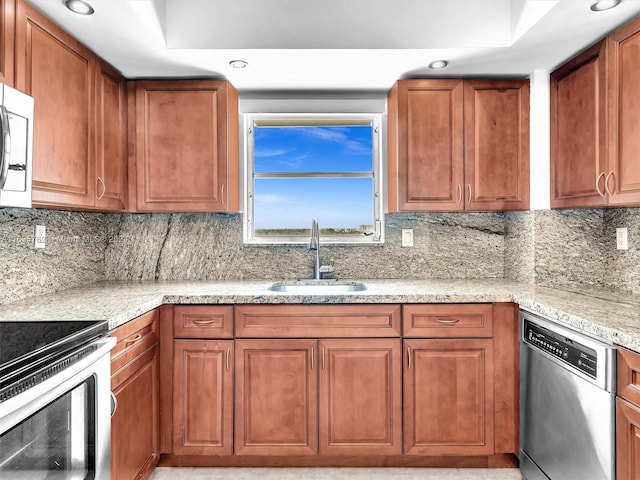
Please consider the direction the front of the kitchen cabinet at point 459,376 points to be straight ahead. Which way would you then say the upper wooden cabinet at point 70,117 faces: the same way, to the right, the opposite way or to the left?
to the left

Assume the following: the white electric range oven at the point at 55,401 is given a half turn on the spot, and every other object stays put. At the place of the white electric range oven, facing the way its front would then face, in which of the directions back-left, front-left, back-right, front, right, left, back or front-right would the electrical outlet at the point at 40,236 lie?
front-right

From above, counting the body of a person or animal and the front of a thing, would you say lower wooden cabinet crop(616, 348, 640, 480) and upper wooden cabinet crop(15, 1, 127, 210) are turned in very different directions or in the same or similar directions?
very different directions

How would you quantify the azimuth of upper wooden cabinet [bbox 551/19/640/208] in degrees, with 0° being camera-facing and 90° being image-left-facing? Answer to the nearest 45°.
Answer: approximately 45°

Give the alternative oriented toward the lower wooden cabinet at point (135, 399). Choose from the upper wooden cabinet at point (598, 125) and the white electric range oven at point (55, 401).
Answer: the upper wooden cabinet

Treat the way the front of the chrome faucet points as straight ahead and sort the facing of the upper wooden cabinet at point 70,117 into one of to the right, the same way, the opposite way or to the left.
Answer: to the left

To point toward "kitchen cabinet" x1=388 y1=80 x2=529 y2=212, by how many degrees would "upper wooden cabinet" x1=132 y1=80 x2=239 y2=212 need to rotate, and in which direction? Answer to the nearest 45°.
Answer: approximately 90° to its left

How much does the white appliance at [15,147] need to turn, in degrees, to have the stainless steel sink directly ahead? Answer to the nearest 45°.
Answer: approximately 45° to its left

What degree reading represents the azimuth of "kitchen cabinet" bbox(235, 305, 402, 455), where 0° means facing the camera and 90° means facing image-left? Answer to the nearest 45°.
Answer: approximately 0°

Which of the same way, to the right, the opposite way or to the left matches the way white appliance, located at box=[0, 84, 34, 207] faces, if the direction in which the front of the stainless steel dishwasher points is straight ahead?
the opposite way
